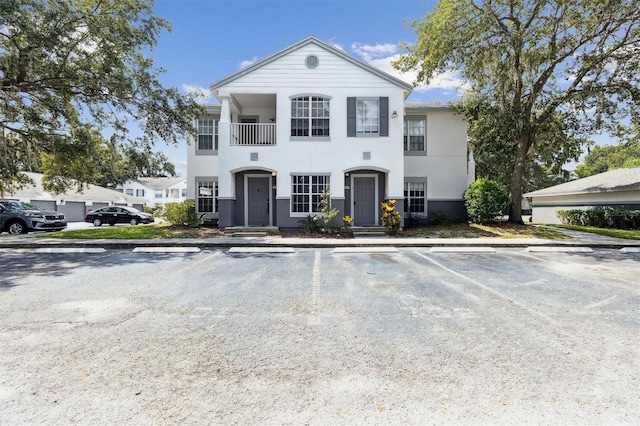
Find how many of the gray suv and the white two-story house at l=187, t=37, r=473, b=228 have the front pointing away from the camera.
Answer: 0

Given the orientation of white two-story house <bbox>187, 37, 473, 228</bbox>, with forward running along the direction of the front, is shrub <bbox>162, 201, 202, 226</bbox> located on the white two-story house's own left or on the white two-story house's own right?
on the white two-story house's own right

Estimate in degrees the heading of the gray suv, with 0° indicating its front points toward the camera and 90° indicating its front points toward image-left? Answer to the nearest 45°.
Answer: approximately 315°

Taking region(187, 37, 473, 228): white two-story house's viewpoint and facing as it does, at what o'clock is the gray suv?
The gray suv is roughly at 3 o'clock from the white two-story house.

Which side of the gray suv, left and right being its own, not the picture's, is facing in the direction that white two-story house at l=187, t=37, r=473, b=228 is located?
front

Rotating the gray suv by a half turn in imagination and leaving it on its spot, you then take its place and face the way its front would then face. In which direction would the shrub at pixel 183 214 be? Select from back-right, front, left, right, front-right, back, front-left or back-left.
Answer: back

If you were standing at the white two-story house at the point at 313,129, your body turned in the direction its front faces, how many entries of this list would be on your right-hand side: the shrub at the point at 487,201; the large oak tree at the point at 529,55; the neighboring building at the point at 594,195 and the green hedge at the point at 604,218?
0

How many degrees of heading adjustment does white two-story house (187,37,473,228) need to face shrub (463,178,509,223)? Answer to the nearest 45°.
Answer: approximately 90° to its left

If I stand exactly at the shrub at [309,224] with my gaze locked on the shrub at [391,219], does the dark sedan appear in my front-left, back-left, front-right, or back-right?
back-left

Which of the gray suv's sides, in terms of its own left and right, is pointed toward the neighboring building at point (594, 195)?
front

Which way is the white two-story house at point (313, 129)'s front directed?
toward the camera

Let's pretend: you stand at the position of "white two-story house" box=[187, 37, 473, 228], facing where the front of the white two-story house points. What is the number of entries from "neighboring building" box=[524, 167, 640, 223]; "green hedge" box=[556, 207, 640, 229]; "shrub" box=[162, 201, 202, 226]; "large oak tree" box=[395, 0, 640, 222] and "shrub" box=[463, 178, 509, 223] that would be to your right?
1

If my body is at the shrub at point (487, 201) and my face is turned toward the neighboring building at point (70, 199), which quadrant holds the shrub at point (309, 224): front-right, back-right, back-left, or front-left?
front-left

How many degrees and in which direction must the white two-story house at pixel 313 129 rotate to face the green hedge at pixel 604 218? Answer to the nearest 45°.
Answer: approximately 90° to its left

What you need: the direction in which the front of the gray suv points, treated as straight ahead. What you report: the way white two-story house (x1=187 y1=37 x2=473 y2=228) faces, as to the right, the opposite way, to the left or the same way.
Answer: to the right

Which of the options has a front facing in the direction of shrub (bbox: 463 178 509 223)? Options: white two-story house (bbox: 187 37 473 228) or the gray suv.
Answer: the gray suv
